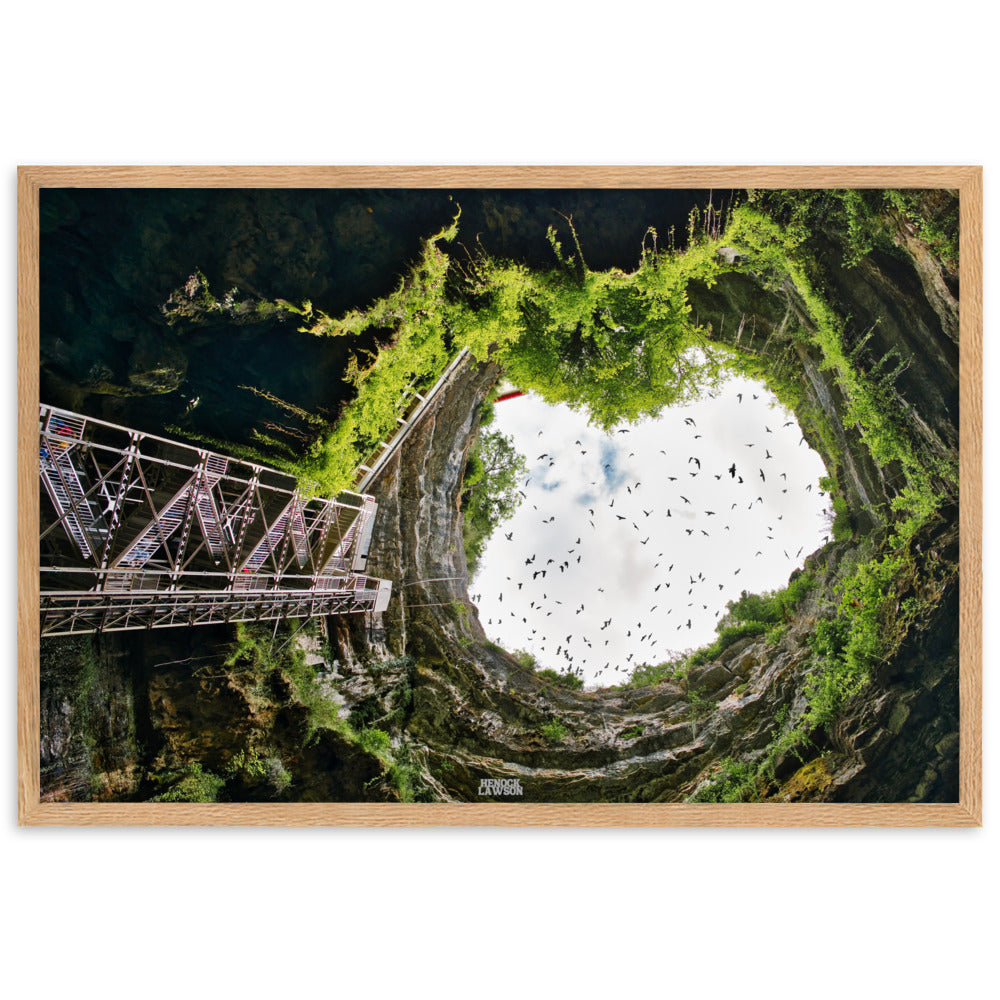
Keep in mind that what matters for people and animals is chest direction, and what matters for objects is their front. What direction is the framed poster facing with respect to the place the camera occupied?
facing the viewer
